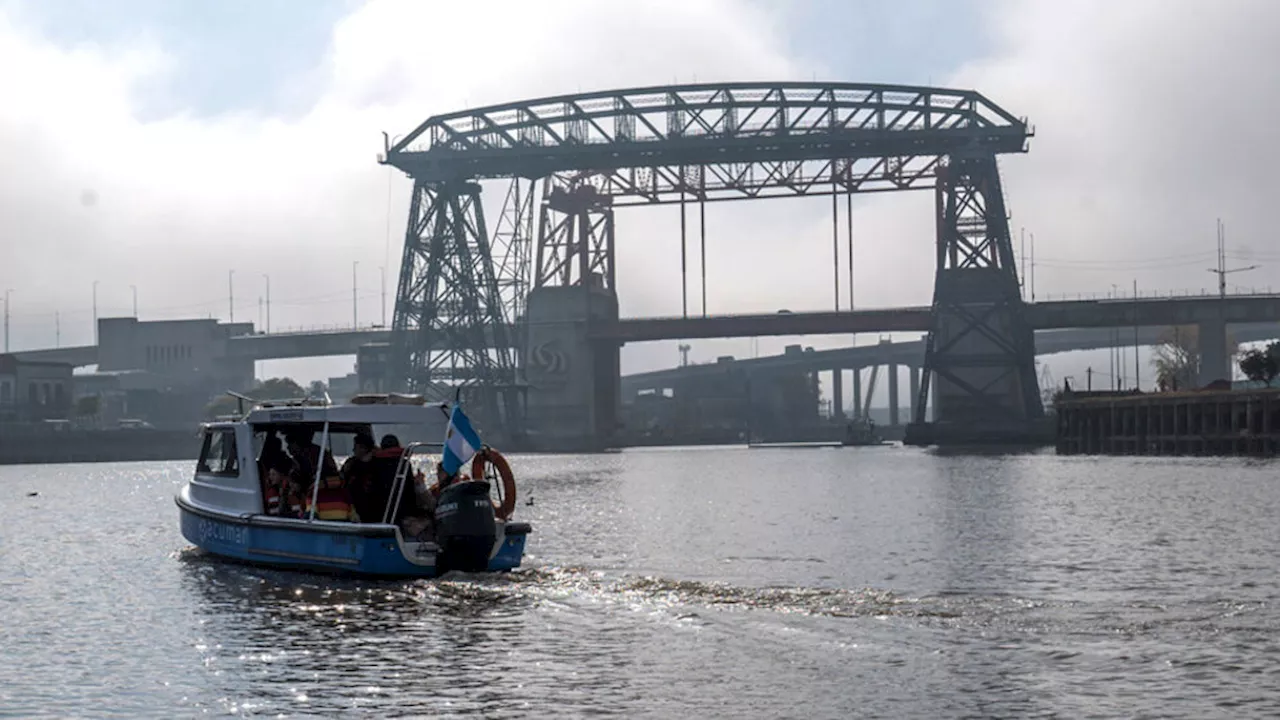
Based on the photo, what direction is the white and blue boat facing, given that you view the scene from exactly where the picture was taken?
facing away from the viewer and to the left of the viewer
